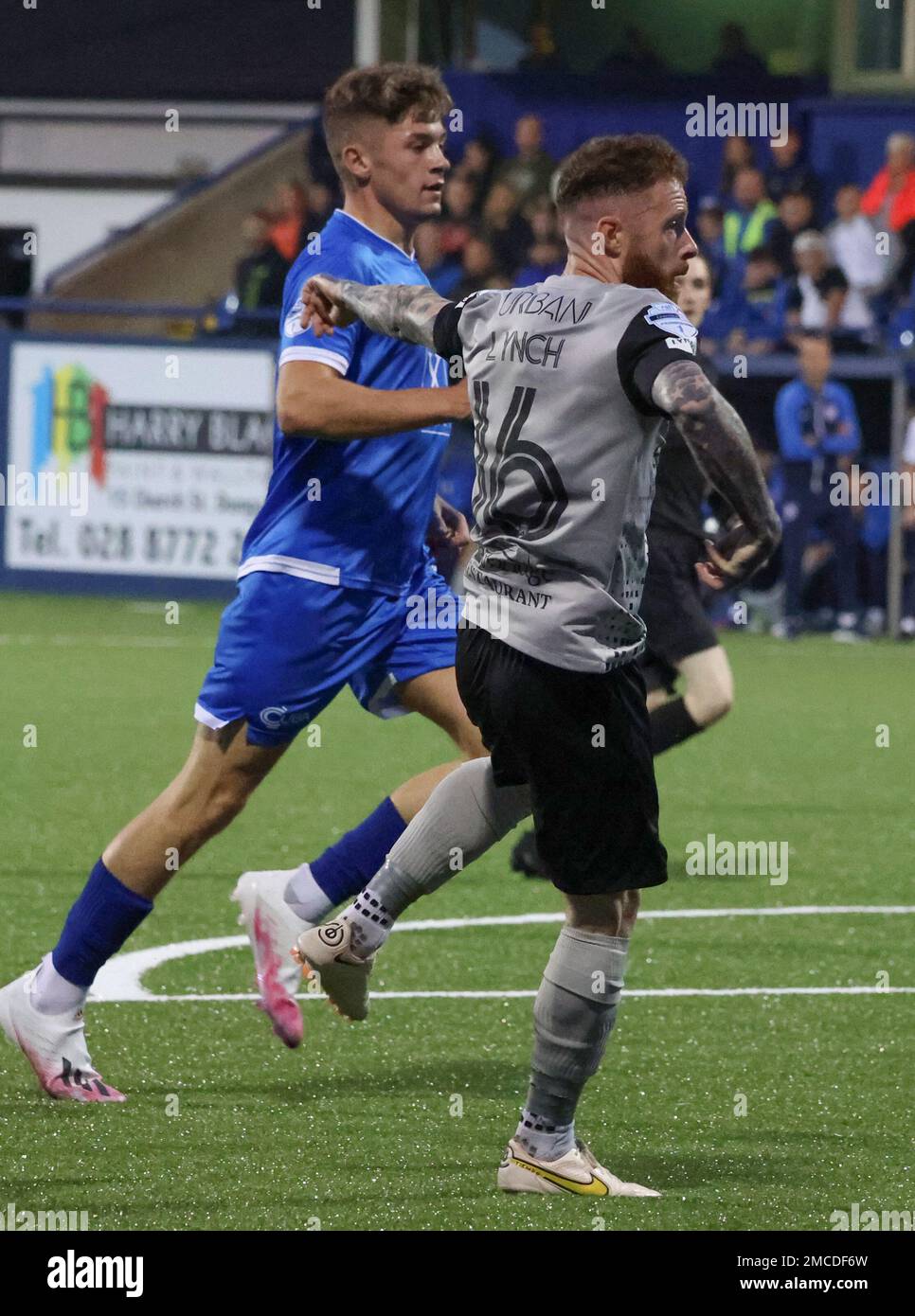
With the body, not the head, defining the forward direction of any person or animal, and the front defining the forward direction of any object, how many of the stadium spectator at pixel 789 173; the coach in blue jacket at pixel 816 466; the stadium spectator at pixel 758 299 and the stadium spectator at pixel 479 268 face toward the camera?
4

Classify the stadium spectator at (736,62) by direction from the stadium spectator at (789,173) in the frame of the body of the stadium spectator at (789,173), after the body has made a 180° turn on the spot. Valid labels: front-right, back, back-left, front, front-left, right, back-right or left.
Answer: front

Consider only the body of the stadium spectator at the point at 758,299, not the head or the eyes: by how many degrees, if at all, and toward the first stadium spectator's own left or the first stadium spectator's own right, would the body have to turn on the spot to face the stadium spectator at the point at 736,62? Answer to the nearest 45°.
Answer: approximately 180°

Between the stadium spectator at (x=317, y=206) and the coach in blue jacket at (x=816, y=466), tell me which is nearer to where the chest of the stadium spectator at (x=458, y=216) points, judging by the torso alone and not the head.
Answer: the coach in blue jacket

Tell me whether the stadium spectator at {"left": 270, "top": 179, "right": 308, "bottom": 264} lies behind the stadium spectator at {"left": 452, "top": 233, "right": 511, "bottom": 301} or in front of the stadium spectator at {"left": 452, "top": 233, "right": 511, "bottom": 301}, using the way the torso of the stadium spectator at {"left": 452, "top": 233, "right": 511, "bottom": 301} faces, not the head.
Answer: behind

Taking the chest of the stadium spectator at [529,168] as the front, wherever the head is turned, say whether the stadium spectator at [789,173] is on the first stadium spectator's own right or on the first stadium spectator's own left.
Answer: on the first stadium spectator's own left

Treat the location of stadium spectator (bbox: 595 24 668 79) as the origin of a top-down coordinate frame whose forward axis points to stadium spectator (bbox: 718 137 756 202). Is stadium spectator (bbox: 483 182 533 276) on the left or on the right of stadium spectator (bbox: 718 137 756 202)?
right

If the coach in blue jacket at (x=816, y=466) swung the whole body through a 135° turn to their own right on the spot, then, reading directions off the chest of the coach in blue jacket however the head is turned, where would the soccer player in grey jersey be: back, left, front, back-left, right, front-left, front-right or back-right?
back-left

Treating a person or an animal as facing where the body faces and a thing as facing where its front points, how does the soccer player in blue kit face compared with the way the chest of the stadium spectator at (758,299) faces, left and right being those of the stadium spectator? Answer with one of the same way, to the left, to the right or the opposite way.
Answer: to the left

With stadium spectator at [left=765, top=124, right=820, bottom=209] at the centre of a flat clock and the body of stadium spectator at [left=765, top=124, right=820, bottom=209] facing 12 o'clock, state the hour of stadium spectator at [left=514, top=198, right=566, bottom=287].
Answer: stadium spectator at [left=514, top=198, right=566, bottom=287] is roughly at 2 o'clock from stadium spectator at [left=765, top=124, right=820, bottom=209].

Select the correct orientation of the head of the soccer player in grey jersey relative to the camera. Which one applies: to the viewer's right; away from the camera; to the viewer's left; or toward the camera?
to the viewer's right

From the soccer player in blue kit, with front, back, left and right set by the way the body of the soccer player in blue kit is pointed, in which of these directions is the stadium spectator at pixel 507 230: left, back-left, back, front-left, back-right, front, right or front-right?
left

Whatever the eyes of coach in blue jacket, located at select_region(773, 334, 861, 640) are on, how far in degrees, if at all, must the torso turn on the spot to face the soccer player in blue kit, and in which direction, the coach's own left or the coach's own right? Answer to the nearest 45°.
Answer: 0° — they already face them

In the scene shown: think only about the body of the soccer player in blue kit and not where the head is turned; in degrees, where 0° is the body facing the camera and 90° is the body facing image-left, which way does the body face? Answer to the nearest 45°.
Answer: approximately 270°

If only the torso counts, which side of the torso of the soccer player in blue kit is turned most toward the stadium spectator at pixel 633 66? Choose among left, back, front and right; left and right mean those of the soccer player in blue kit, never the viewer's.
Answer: left
